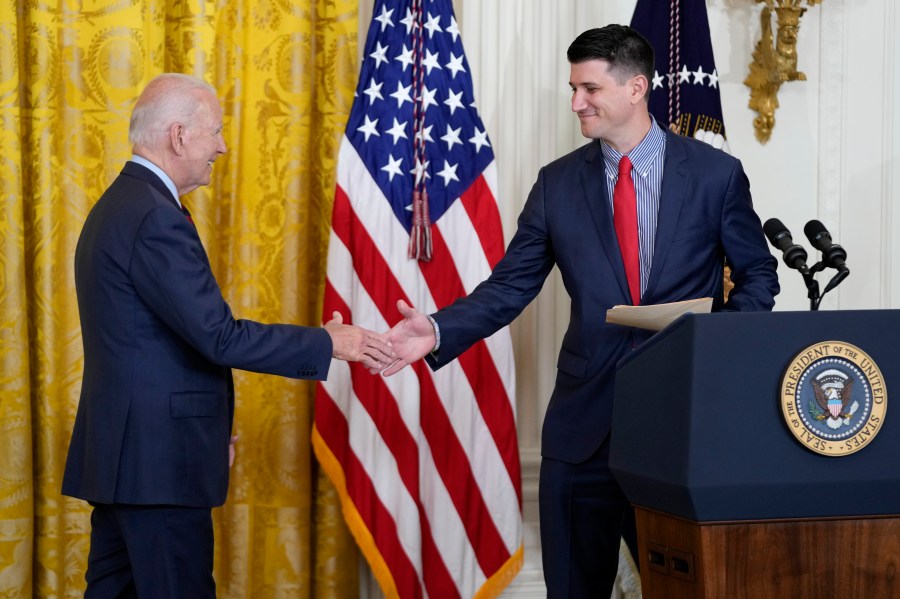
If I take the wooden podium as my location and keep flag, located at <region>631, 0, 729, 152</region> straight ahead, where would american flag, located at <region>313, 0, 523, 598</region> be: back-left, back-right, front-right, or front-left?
front-left

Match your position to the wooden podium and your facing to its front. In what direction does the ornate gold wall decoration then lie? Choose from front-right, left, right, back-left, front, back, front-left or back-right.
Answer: back

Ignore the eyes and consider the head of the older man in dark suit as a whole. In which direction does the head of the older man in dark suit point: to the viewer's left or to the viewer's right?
to the viewer's right

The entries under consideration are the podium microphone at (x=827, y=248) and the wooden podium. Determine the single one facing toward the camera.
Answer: the wooden podium

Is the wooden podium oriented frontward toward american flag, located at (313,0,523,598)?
no

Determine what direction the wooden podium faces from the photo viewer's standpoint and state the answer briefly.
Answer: facing the viewer

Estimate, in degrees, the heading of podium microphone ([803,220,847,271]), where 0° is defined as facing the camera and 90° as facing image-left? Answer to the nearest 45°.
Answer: approximately 135°

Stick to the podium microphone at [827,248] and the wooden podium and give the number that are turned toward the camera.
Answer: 1

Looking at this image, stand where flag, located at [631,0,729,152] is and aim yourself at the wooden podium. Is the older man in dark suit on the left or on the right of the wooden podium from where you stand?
right

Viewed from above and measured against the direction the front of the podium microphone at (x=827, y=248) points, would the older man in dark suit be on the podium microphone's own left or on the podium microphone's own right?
on the podium microphone's own left
